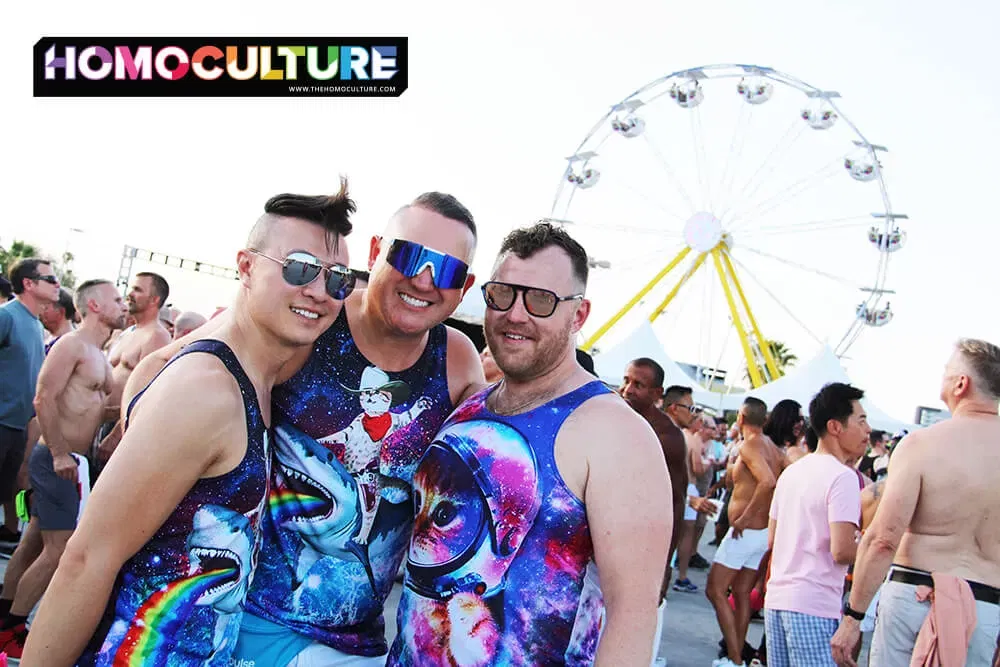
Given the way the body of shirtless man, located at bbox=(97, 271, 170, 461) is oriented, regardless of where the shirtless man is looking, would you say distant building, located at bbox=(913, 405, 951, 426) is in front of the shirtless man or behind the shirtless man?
behind

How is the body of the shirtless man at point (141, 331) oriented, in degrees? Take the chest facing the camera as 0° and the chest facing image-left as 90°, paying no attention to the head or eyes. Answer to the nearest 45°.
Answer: approximately 45°

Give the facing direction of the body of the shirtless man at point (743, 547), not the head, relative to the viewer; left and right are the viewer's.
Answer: facing away from the viewer and to the left of the viewer

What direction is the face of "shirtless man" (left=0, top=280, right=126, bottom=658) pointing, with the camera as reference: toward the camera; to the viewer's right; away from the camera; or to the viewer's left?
to the viewer's right

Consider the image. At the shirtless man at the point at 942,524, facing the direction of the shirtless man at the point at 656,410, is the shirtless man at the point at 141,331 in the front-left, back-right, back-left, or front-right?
front-left

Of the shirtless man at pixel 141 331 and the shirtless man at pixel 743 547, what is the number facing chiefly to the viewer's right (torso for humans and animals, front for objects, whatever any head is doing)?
0
